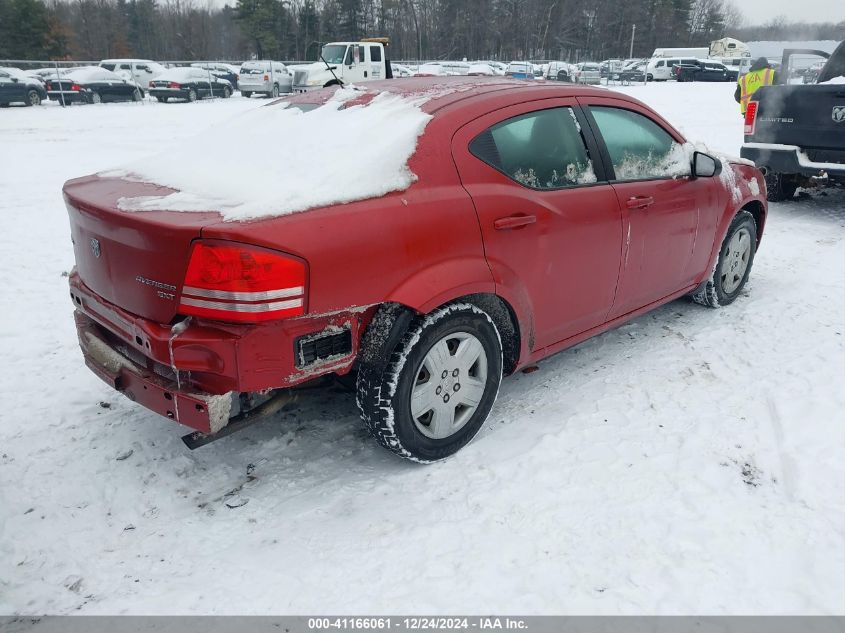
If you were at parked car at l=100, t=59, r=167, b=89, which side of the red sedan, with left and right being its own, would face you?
left

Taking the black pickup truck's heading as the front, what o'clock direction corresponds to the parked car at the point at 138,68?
The parked car is roughly at 10 o'clock from the black pickup truck.

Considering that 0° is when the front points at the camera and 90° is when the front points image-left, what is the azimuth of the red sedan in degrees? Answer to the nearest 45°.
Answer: approximately 225°

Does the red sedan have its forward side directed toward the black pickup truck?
yes

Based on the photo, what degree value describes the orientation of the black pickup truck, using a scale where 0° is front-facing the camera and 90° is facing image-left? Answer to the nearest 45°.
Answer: approximately 180°

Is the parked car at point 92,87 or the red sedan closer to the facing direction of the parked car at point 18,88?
the parked car

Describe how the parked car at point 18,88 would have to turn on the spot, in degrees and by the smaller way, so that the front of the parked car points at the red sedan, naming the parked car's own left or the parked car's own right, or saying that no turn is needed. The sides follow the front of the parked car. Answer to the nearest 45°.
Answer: approximately 90° to the parked car's own right

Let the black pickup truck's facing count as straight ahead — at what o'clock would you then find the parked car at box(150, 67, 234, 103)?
The parked car is roughly at 10 o'clock from the black pickup truck.

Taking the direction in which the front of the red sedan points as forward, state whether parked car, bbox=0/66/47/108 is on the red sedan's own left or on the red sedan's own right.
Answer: on the red sedan's own left

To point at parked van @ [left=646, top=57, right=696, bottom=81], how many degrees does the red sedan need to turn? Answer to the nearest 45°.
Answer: approximately 45° to its left

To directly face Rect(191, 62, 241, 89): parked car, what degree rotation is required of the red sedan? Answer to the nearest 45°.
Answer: approximately 45° to its left
